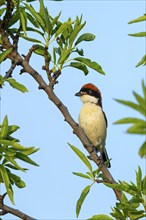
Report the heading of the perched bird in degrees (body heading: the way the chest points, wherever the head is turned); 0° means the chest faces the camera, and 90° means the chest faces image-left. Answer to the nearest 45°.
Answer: approximately 45°
